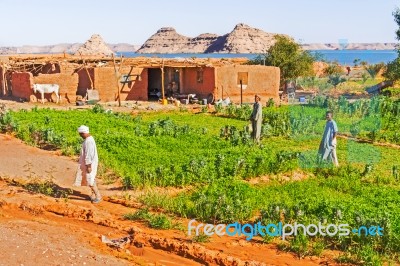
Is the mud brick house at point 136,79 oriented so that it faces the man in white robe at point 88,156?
yes

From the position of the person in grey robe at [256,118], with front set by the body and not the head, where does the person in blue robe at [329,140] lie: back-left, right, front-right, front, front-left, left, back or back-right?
back-left

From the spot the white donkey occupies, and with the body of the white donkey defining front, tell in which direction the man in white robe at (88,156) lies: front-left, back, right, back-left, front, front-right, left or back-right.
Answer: left

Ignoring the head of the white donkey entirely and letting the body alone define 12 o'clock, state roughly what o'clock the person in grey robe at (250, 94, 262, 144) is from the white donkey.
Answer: The person in grey robe is roughly at 8 o'clock from the white donkey.

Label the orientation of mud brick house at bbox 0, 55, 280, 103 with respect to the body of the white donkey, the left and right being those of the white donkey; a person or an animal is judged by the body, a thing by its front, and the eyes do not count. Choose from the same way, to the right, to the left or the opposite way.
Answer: to the left

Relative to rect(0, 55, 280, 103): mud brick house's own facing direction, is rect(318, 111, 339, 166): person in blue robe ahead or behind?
ahead

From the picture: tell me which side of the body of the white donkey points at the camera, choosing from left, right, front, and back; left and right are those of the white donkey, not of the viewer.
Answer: left

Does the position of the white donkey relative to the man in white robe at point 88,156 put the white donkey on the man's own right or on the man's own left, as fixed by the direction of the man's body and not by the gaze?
on the man's own right

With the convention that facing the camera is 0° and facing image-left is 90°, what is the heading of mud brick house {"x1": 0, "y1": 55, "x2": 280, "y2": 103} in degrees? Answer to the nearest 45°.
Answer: approximately 0°

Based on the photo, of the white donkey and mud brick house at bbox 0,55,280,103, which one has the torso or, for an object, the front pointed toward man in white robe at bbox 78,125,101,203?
the mud brick house

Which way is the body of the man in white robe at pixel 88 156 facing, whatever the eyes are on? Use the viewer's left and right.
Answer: facing to the left of the viewer
